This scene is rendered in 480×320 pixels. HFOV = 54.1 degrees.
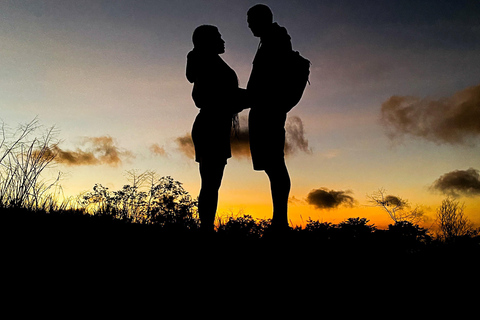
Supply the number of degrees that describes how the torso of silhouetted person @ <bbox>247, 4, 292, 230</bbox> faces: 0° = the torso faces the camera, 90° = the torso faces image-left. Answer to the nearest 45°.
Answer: approximately 90°

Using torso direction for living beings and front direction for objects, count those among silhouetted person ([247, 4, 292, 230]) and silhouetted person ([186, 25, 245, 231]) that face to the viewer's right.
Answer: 1

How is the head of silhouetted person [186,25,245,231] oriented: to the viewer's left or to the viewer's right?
to the viewer's right

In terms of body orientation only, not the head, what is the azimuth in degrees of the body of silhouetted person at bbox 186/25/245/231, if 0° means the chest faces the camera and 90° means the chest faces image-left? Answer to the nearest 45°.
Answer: approximately 270°

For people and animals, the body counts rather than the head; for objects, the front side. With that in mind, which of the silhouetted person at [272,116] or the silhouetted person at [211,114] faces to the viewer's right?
the silhouetted person at [211,114]

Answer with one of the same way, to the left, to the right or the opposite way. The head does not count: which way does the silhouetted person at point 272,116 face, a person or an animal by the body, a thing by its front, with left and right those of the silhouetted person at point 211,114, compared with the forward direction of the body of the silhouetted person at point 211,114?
the opposite way

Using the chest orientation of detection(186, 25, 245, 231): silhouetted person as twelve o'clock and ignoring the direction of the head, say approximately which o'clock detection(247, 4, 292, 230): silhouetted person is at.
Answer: detection(247, 4, 292, 230): silhouetted person is roughly at 1 o'clock from detection(186, 25, 245, 231): silhouetted person.
